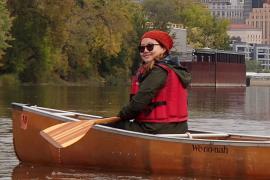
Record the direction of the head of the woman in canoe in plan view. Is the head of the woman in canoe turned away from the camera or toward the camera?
toward the camera

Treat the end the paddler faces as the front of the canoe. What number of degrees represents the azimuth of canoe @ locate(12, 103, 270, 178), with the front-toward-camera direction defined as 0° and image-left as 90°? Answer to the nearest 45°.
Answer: approximately 90°
